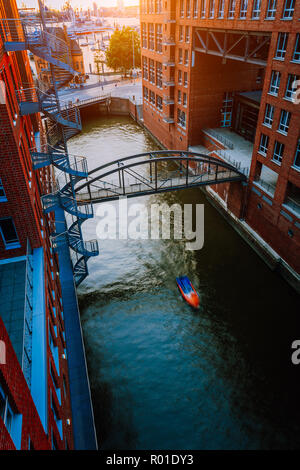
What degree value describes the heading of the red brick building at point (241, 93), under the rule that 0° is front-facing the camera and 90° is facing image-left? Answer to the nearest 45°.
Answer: approximately 45°

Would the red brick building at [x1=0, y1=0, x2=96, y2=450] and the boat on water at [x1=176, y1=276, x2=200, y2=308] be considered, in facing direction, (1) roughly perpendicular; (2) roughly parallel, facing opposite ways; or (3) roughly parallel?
roughly perpendicular

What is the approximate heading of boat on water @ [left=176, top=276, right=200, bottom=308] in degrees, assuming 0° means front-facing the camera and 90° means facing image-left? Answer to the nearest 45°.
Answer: approximately 315°

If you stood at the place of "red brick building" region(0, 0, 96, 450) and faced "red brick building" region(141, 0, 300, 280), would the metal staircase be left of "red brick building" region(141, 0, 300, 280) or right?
left

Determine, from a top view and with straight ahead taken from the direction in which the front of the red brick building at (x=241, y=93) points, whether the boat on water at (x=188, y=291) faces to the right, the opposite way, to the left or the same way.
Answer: to the left

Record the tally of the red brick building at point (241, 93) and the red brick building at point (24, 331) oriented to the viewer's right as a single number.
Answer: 1

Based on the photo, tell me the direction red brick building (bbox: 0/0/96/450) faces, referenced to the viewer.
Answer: facing to the right of the viewer

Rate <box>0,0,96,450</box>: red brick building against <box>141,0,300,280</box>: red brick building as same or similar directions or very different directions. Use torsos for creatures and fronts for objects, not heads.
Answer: very different directions

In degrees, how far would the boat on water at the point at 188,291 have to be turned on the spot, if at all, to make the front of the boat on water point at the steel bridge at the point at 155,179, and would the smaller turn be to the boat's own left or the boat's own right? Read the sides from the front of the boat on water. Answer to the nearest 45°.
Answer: approximately 135° to the boat's own left

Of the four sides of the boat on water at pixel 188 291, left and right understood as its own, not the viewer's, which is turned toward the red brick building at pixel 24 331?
right

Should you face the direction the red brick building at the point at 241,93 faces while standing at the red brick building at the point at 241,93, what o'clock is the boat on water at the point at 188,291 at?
The boat on water is roughly at 11 o'clock from the red brick building.
